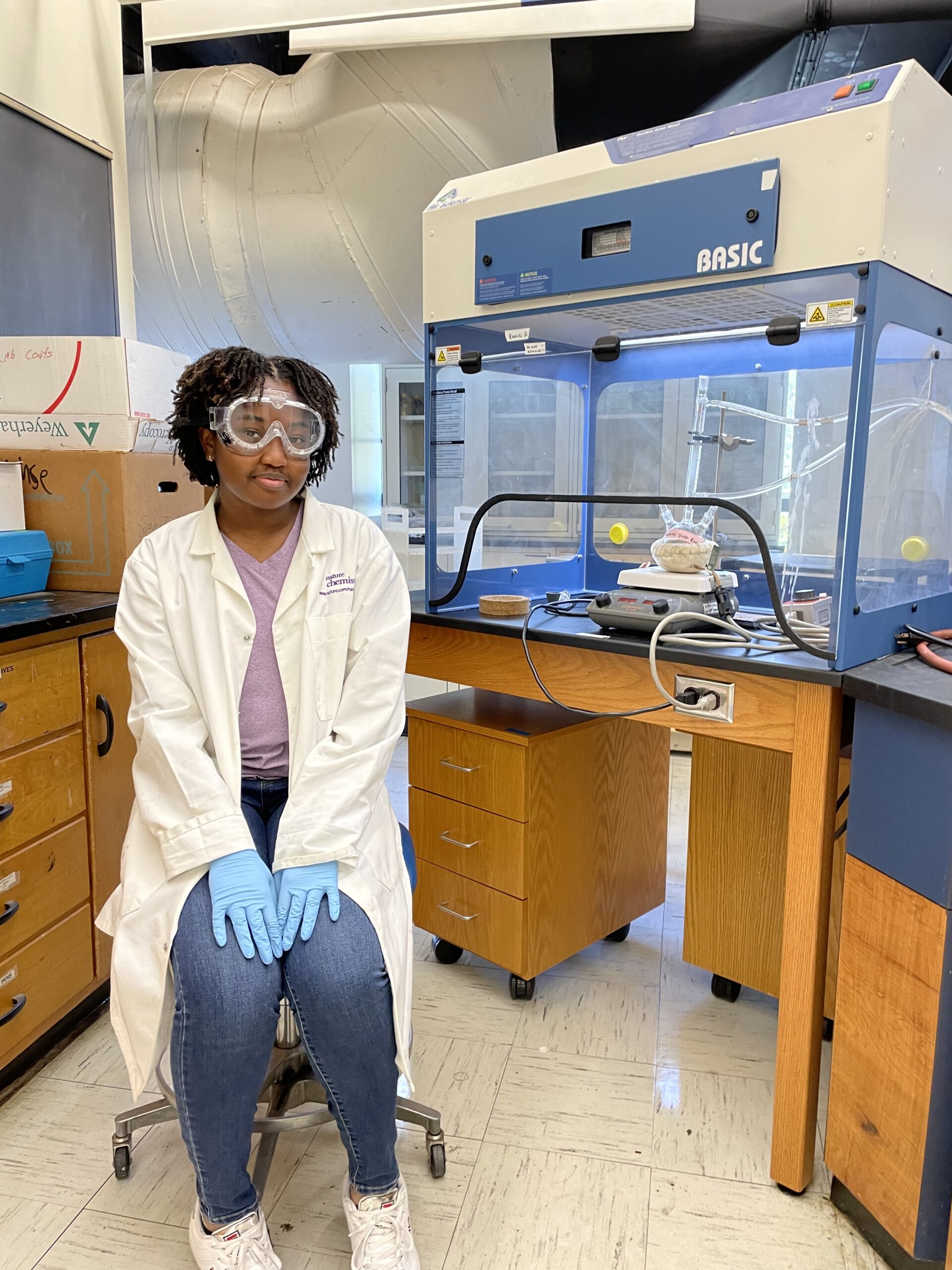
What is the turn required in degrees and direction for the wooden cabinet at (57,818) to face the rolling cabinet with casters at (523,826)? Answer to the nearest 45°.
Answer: approximately 45° to its left

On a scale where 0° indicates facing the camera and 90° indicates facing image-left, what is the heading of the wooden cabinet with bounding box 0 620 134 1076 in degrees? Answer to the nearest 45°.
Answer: approximately 315°

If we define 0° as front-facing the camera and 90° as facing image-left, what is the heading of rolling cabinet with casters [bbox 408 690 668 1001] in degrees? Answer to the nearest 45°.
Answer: approximately 45°

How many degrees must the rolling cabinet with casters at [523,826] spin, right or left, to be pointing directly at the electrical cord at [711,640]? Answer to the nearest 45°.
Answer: approximately 90° to its left

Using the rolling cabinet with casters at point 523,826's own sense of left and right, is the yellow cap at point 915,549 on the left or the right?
on its left

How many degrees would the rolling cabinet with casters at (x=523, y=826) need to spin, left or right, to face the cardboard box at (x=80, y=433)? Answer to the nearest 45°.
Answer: approximately 45° to its right
